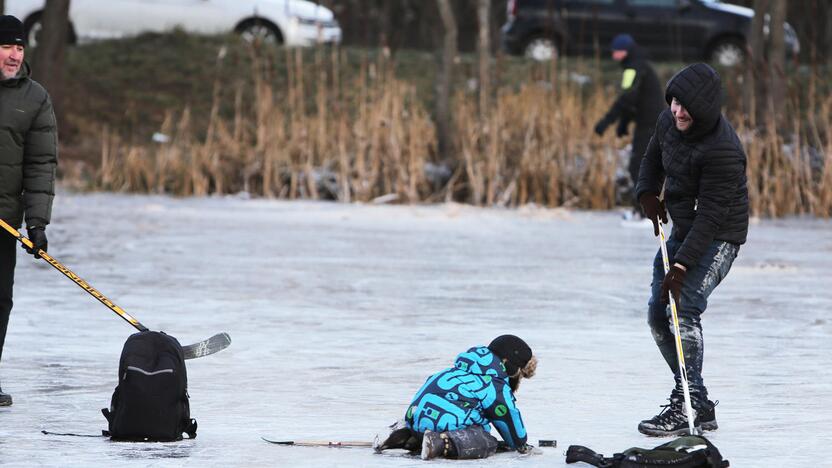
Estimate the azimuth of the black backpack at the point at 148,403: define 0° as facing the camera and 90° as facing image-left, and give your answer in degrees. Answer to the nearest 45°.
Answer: approximately 0°

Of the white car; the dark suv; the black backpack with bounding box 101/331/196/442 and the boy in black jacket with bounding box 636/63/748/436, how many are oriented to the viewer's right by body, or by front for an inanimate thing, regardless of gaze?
2

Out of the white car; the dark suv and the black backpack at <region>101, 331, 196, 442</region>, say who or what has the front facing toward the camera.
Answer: the black backpack

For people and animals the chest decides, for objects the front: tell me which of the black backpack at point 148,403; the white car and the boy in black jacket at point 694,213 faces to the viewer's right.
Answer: the white car

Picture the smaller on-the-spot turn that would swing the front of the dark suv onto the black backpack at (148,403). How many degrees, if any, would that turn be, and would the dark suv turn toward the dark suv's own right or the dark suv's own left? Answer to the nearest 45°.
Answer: approximately 90° to the dark suv's own right

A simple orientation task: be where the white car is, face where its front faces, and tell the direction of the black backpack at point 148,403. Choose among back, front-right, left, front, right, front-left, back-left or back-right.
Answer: right

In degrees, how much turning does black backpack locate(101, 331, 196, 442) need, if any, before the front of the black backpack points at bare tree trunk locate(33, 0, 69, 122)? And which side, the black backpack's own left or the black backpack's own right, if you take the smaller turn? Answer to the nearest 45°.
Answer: approximately 180°

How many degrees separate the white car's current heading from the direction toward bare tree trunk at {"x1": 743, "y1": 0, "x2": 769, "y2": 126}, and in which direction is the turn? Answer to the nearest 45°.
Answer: approximately 45° to its right

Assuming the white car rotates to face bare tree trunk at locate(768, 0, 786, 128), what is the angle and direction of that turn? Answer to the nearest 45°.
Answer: approximately 45° to its right

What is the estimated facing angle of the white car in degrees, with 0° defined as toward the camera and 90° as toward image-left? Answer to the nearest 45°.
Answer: approximately 270°

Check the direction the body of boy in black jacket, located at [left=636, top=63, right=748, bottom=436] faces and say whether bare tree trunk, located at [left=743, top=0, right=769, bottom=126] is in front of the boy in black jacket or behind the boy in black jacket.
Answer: behind

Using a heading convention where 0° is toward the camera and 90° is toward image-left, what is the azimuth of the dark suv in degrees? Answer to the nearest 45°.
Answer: approximately 270°

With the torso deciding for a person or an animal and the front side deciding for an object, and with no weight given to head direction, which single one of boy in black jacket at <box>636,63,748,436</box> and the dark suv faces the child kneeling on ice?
the boy in black jacket

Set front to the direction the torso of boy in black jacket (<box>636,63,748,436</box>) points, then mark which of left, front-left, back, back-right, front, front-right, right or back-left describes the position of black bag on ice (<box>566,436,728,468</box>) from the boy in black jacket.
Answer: front-left

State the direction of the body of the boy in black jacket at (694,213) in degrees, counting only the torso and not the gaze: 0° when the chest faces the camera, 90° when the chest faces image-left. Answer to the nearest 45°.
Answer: approximately 45°

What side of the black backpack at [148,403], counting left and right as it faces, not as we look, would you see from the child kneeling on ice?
left

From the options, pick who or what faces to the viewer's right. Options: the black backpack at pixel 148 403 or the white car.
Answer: the white car

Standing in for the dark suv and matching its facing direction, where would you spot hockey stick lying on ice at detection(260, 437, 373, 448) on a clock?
The hockey stick lying on ice is roughly at 3 o'clock from the dark suv.
